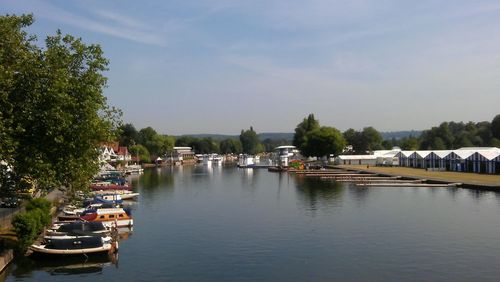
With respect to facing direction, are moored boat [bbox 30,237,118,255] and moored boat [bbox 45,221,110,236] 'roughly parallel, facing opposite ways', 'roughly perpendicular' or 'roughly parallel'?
roughly parallel

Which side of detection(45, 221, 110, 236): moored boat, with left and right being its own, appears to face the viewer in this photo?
left

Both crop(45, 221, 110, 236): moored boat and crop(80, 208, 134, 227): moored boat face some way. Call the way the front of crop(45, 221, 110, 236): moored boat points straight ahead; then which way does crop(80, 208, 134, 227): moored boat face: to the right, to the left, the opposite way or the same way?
the same way

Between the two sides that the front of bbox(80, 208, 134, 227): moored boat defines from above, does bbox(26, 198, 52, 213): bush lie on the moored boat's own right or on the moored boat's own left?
on the moored boat's own left

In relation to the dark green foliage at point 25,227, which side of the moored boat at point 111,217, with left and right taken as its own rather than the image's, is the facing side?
left

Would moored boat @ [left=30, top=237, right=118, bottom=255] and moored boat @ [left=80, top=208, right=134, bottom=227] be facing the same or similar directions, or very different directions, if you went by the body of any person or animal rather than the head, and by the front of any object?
same or similar directions
